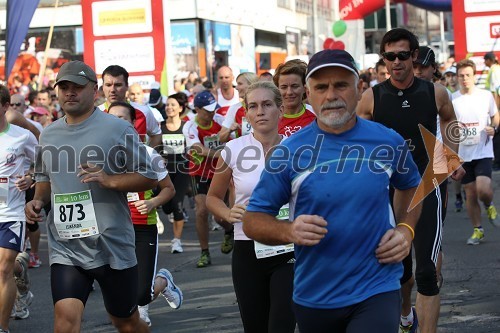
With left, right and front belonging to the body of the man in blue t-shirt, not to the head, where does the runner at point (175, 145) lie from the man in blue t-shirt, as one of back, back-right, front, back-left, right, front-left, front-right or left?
back

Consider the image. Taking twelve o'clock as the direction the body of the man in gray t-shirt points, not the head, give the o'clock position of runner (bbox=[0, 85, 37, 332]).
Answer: The runner is roughly at 4 o'clock from the man in gray t-shirt.

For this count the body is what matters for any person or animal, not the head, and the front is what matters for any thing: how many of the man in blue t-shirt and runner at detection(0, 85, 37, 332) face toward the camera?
2

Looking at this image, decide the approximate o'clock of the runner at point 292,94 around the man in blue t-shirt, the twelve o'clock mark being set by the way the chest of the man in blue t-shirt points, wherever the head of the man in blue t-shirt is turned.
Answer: The runner is roughly at 6 o'clock from the man in blue t-shirt.

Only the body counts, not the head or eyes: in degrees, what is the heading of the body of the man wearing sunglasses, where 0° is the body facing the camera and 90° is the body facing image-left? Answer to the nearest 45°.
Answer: approximately 0°

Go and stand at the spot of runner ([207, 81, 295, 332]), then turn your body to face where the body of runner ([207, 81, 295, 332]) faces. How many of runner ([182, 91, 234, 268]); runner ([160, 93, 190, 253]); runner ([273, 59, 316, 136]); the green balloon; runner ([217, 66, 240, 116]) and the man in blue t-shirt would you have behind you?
5

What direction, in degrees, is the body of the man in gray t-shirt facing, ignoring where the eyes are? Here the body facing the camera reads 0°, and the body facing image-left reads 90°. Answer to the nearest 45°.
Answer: approximately 45°

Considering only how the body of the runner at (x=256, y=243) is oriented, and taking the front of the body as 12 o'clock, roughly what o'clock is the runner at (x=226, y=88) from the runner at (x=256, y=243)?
the runner at (x=226, y=88) is roughly at 6 o'clock from the runner at (x=256, y=243).

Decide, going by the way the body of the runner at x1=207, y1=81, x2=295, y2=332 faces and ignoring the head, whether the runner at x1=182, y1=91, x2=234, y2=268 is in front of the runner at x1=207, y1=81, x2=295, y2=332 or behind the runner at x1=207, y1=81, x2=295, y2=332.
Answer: behind

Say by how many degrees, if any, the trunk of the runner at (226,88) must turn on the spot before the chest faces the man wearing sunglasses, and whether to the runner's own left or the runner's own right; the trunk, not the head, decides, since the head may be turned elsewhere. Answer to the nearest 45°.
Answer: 0° — they already face them

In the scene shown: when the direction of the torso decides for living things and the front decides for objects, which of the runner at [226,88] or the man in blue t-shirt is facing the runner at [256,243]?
the runner at [226,88]
